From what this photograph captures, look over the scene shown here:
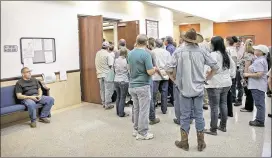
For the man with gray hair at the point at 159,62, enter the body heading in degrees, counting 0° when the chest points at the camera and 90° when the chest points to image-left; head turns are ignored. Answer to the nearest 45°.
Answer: approximately 180°

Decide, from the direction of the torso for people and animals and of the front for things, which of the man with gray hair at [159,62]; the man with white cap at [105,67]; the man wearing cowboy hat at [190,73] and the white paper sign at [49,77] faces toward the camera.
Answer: the white paper sign

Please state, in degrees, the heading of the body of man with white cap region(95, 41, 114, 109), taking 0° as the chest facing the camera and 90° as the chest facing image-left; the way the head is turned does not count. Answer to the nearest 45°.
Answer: approximately 225°

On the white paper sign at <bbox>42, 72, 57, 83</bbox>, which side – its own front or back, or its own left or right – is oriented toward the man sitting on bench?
right

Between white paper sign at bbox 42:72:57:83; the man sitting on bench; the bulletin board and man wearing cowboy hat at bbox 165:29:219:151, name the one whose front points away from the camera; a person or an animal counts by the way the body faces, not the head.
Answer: the man wearing cowboy hat

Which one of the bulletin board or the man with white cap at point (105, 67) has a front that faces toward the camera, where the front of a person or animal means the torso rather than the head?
the bulletin board

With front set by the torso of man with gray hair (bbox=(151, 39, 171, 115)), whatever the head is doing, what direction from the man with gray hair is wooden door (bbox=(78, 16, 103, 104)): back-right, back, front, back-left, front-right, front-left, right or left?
front-left

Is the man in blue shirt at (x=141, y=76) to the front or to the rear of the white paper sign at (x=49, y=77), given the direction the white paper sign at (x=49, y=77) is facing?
to the front

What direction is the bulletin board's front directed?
toward the camera

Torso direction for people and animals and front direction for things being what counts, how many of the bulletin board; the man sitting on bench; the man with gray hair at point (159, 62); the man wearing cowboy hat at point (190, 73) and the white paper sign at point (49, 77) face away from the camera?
2

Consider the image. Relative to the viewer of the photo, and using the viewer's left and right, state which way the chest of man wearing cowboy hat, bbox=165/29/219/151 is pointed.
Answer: facing away from the viewer

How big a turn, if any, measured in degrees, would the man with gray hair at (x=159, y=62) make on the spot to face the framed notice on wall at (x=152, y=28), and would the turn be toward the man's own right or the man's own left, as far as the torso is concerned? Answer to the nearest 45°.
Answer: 0° — they already face it

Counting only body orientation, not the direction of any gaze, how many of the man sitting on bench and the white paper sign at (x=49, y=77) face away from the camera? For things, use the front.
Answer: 0
